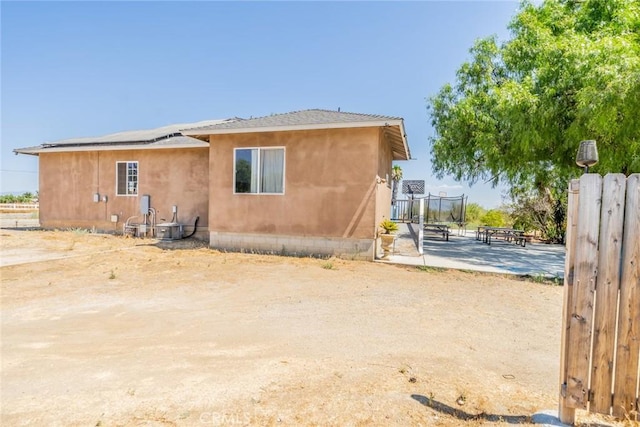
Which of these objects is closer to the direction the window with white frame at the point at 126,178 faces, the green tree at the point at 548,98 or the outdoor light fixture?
the outdoor light fixture

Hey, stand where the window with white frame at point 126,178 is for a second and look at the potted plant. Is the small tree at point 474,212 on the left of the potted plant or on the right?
left

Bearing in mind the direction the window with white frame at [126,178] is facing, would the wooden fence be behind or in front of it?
in front

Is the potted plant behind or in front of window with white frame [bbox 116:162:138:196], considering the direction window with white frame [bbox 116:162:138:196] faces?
in front

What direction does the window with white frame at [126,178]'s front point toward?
toward the camera

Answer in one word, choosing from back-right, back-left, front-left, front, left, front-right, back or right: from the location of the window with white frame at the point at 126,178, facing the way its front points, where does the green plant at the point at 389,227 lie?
front-left

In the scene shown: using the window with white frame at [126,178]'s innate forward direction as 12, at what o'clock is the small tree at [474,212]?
The small tree is roughly at 9 o'clock from the window with white frame.

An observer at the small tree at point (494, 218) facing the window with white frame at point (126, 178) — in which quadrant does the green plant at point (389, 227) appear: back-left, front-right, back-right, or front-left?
front-left

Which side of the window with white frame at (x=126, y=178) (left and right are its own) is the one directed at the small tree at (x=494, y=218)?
left

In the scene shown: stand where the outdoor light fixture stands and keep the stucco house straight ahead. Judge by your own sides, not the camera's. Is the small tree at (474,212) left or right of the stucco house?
right
